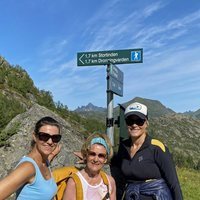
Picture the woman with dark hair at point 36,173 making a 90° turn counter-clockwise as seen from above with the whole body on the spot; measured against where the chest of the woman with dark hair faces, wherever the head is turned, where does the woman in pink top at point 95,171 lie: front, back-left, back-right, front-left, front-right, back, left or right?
front

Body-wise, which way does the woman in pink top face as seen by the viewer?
toward the camera
